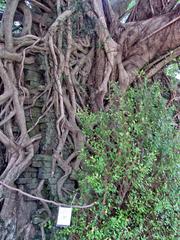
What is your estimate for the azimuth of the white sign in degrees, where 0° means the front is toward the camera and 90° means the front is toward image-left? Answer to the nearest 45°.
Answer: approximately 0°
